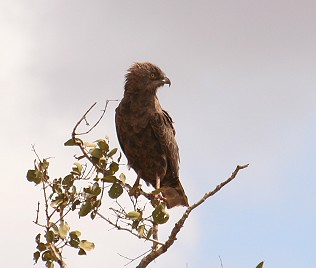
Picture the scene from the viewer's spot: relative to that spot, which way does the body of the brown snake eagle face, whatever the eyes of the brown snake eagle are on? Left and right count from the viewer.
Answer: facing the viewer and to the left of the viewer
